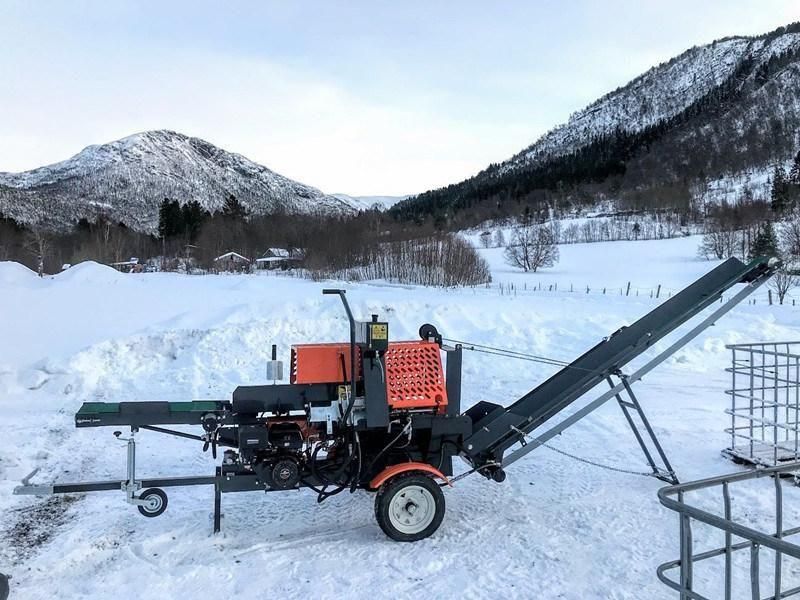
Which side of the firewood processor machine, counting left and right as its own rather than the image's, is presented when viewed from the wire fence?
right

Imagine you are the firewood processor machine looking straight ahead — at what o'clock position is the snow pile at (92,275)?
The snow pile is roughly at 2 o'clock from the firewood processor machine.

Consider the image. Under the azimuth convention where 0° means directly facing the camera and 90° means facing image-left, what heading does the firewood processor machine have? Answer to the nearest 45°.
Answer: approximately 90°

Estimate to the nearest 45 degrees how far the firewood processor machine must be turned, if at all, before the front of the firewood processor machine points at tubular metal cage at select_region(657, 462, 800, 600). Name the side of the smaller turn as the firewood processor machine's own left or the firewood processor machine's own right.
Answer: approximately 135° to the firewood processor machine's own left

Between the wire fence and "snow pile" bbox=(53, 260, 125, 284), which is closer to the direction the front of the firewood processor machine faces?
the snow pile

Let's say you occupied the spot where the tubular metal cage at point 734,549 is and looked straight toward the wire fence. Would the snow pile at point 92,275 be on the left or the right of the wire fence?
left

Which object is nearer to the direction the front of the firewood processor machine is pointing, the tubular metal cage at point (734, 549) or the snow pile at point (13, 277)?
the snow pile

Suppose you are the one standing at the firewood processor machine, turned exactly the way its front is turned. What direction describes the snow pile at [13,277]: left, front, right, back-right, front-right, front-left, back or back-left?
front-right
